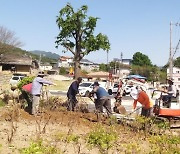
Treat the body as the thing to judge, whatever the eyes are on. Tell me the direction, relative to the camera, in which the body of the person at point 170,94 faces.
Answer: to the viewer's left

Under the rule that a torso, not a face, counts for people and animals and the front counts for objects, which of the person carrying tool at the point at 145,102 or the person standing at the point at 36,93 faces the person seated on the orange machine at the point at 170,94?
the person standing at the point at 36,93

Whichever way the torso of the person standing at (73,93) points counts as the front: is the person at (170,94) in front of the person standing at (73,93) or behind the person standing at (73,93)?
in front

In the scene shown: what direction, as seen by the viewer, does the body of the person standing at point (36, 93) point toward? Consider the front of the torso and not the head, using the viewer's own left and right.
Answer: facing to the right of the viewer

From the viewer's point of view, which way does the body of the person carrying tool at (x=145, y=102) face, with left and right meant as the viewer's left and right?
facing to the left of the viewer

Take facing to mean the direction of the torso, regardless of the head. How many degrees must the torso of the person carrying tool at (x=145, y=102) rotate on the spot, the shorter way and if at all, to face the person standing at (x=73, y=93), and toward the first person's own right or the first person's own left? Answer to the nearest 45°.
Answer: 0° — they already face them

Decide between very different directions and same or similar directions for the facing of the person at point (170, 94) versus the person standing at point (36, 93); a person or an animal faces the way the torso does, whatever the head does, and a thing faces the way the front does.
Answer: very different directions

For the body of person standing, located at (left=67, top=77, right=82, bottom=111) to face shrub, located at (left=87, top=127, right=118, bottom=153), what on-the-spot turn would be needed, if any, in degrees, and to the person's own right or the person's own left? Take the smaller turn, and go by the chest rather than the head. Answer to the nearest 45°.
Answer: approximately 90° to the person's own right

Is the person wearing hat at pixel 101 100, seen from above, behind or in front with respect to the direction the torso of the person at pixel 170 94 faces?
in front

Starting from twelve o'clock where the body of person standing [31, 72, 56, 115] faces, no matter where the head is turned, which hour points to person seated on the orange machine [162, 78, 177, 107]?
person seated on the orange machine [162, 78, 177, 107] is roughly at 12 o'clock from person standing [31, 72, 56, 115].

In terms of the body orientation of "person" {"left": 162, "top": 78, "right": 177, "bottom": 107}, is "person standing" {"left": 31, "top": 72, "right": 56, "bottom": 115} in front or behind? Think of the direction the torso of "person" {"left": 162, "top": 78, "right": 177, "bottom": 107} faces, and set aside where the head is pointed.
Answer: in front

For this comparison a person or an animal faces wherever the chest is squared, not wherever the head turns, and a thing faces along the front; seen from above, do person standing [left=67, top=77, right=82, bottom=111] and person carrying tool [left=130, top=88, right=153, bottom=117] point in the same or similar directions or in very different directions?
very different directions

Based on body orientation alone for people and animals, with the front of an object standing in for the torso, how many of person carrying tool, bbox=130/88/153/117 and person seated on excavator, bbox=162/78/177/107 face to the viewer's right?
0
